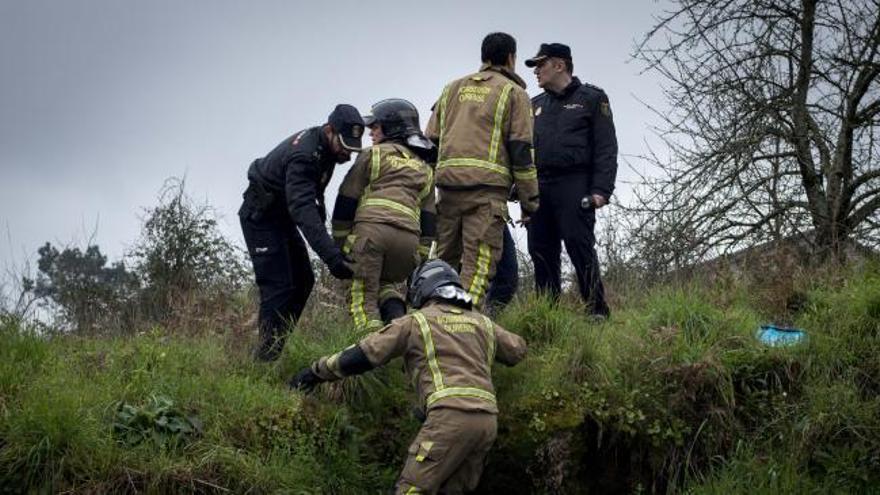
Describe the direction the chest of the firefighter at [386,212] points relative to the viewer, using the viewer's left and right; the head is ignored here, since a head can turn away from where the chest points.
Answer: facing away from the viewer and to the left of the viewer

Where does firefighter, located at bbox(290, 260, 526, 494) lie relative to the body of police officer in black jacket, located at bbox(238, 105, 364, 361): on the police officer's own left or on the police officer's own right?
on the police officer's own right

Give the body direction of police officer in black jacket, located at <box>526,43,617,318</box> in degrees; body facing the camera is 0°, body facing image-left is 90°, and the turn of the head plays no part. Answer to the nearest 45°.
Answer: approximately 45°

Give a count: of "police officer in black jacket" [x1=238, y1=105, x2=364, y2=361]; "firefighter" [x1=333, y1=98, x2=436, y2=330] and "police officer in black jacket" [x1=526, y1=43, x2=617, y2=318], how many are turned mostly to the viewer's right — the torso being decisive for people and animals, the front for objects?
1

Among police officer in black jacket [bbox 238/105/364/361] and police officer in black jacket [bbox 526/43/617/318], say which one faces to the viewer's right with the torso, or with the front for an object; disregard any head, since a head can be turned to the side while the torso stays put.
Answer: police officer in black jacket [bbox 238/105/364/361]

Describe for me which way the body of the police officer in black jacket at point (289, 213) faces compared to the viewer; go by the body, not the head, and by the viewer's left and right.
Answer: facing to the right of the viewer

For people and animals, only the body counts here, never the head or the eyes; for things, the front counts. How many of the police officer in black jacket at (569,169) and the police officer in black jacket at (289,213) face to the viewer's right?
1

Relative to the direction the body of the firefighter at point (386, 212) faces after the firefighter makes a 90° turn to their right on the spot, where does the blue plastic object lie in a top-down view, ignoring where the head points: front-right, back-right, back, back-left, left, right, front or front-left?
front-right

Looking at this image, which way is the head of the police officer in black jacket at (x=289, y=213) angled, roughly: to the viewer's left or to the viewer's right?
to the viewer's right

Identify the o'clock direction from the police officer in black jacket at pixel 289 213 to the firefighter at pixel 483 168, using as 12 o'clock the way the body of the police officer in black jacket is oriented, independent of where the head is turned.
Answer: The firefighter is roughly at 12 o'clock from the police officer in black jacket.

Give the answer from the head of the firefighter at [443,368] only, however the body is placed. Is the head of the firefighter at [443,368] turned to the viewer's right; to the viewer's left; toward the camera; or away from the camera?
away from the camera

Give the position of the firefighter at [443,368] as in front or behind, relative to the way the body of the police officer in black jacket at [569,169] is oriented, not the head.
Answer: in front

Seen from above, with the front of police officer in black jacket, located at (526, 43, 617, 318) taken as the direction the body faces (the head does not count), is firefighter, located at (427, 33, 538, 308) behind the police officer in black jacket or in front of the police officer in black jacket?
in front

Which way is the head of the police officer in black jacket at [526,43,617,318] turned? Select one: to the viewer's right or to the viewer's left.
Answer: to the viewer's left
